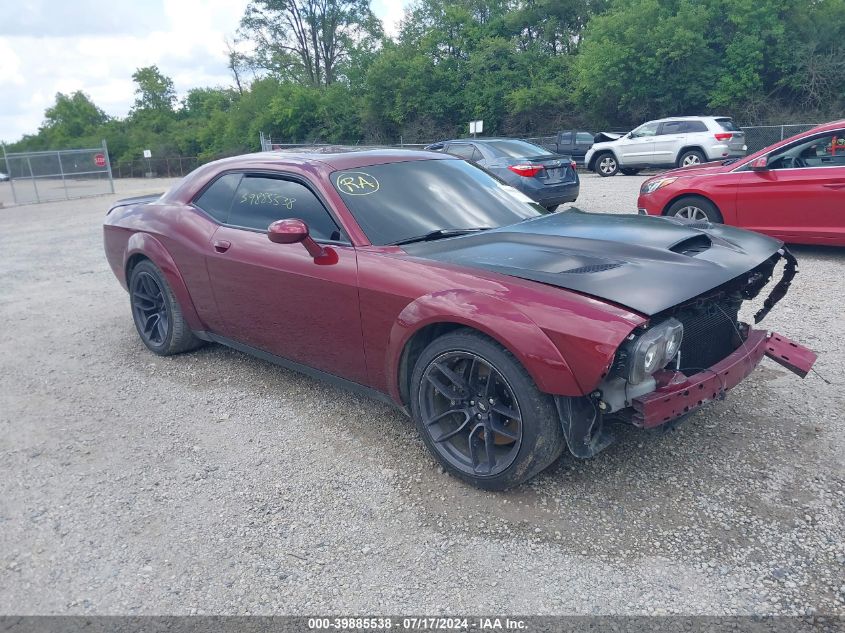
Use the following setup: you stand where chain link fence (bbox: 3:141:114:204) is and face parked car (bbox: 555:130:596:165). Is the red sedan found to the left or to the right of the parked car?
right

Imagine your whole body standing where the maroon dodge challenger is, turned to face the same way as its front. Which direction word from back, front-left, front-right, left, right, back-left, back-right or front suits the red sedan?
left

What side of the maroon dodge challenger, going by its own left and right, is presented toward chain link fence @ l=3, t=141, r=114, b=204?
back

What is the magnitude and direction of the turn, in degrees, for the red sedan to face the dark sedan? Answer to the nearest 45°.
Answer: approximately 45° to its right

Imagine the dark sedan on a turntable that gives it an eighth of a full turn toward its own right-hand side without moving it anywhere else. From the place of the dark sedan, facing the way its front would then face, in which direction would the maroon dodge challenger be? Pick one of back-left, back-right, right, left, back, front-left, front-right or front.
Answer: back

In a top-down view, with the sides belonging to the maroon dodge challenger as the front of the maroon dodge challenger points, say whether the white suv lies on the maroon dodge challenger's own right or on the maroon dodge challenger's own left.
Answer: on the maroon dodge challenger's own left

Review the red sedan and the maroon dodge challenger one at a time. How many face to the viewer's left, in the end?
1

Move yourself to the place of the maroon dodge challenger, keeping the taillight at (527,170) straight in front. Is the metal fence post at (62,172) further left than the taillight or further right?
left

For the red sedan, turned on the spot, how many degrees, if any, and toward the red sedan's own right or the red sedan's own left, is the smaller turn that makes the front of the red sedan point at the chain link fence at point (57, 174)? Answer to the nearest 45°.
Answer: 0° — it already faces it

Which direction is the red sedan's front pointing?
to the viewer's left

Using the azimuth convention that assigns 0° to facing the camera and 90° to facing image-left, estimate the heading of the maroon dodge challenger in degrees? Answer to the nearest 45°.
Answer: approximately 315°

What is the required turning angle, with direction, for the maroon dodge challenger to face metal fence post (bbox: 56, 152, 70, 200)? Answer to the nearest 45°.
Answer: approximately 180°

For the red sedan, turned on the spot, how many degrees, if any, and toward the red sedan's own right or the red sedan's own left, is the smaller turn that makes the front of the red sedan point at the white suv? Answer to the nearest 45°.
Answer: approximately 90° to the red sedan's own right
